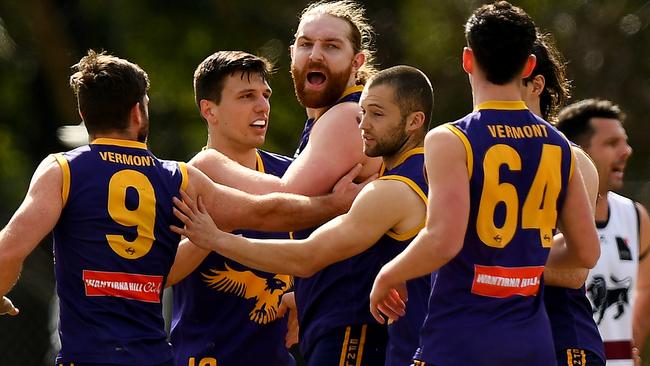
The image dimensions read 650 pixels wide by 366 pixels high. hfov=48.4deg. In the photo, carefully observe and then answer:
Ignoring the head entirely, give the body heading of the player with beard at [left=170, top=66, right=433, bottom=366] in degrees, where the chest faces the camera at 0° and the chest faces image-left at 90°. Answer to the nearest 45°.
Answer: approximately 90°

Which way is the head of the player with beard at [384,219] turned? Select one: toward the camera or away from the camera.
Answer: toward the camera
